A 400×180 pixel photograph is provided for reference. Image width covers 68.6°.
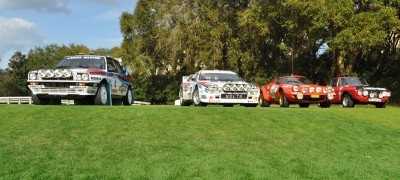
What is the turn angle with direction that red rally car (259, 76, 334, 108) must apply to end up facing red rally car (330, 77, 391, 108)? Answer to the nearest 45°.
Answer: approximately 90° to its left

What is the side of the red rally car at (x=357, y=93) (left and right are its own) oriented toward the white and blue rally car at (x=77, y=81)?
right

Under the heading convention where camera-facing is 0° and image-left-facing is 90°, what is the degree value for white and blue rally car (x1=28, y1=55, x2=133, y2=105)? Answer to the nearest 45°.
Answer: approximately 45°

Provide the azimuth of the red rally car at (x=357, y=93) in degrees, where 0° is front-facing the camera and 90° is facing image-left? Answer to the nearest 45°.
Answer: approximately 315°

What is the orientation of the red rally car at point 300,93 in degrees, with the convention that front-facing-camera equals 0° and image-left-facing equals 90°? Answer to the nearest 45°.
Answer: approximately 315°

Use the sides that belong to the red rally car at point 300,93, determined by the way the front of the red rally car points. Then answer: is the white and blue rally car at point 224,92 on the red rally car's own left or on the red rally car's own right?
on the red rally car's own right

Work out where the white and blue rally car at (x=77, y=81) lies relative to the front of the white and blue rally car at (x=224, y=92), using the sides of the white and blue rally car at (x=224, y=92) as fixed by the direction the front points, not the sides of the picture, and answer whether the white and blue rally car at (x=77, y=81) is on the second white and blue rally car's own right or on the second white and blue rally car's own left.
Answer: on the second white and blue rally car's own right

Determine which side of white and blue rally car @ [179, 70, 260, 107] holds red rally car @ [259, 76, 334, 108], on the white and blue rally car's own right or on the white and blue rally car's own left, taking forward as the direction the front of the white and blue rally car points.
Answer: on the white and blue rally car's own left

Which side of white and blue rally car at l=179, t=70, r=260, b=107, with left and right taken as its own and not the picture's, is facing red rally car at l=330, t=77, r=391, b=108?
left
